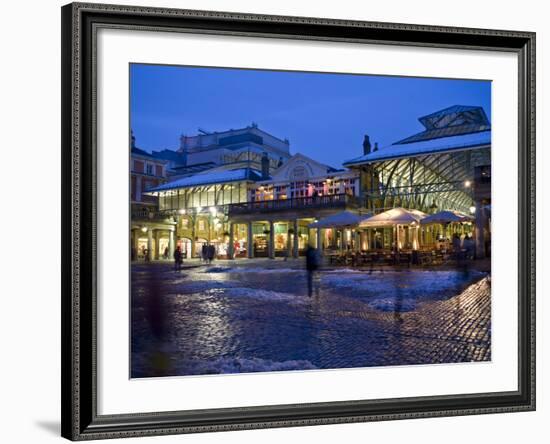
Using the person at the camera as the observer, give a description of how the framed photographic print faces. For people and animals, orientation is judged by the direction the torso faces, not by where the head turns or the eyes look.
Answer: facing the viewer and to the right of the viewer
